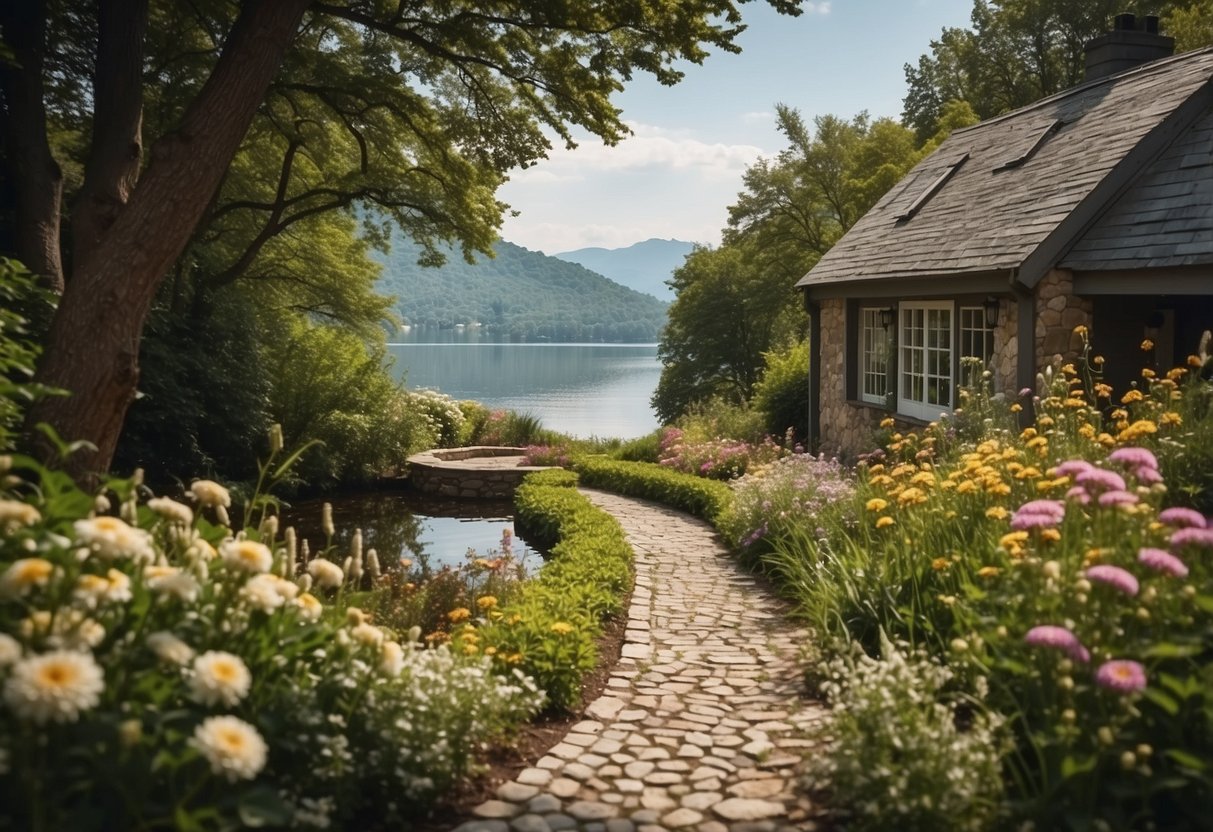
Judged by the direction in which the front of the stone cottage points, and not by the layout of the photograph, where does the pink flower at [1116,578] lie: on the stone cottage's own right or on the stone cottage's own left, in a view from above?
on the stone cottage's own left

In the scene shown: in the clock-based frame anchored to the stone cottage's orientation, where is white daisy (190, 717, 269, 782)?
The white daisy is roughly at 11 o'clock from the stone cottage.

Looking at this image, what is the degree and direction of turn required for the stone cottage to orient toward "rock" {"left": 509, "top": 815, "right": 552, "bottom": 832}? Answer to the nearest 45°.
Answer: approximately 45° to its left

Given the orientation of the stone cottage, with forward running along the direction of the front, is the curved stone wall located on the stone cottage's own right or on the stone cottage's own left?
on the stone cottage's own right

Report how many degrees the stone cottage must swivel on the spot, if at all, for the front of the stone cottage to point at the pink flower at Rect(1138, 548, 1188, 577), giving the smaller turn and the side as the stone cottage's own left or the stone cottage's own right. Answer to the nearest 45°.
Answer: approximately 45° to the stone cottage's own left

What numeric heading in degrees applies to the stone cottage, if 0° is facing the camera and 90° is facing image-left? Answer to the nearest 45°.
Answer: approximately 45°

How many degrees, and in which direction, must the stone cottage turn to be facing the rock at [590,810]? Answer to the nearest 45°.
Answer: approximately 45° to its left

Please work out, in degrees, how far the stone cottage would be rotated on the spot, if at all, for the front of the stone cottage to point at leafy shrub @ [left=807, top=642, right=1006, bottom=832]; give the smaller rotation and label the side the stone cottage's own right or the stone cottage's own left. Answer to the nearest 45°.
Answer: approximately 45° to the stone cottage's own left

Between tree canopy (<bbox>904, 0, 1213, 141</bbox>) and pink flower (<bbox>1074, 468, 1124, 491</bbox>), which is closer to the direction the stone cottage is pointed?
the pink flower
